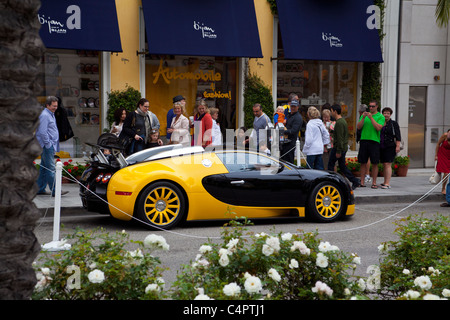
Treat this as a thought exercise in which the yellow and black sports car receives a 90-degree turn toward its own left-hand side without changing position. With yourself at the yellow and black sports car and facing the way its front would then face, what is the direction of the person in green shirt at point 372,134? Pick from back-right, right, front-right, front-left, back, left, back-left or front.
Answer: front-right

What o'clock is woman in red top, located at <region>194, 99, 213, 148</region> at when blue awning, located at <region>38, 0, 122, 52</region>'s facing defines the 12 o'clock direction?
The woman in red top is roughly at 10 o'clock from the blue awning.

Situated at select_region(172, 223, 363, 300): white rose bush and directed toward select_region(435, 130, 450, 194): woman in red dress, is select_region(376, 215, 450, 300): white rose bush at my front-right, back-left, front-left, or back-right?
front-right

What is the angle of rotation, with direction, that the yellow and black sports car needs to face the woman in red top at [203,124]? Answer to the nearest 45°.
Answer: approximately 90° to its left

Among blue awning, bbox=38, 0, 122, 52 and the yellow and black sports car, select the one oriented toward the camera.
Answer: the blue awning

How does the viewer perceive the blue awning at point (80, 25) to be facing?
facing the viewer

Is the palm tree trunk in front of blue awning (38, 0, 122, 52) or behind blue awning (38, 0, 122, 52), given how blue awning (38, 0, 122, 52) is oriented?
in front

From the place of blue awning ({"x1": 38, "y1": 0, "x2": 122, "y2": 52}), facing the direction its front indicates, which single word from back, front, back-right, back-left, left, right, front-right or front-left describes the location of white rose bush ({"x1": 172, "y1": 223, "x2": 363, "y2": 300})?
front

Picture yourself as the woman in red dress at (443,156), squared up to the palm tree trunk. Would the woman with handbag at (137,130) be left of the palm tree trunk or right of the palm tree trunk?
right

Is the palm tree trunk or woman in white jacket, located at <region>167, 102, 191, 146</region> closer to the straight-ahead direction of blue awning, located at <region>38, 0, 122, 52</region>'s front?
the palm tree trunk

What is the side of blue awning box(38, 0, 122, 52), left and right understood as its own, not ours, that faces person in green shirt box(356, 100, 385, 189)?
left

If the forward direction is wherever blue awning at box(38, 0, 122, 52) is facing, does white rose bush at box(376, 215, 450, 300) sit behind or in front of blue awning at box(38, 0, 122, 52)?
in front

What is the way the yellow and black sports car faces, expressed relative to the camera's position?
facing to the right of the viewer

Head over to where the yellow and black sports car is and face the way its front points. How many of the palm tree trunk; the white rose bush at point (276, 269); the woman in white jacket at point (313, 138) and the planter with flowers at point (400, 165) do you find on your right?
2

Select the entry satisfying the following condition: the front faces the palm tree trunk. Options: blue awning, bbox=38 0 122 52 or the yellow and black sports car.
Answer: the blue awning
